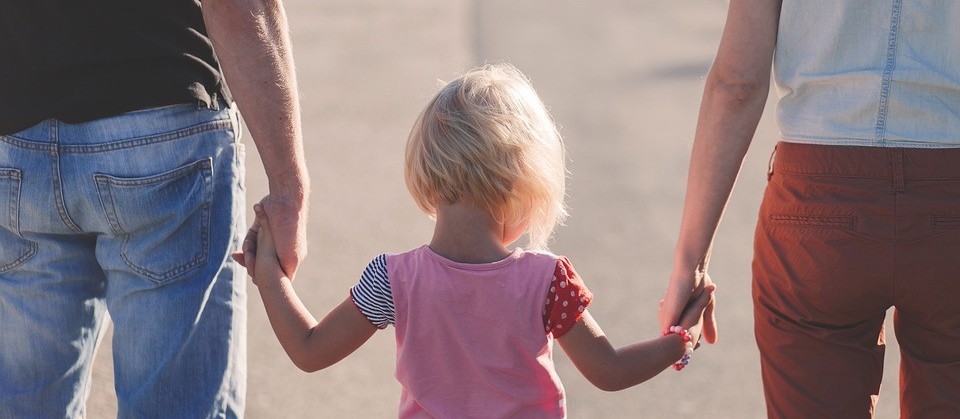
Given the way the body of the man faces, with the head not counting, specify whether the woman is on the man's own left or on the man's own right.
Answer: on the man's own right

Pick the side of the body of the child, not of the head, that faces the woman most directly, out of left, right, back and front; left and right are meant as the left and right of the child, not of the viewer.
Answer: right

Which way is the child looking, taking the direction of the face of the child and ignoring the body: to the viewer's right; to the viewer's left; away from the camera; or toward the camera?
away from the camera

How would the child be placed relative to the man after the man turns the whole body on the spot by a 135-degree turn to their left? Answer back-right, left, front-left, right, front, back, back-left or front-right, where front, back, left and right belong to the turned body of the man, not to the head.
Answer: left

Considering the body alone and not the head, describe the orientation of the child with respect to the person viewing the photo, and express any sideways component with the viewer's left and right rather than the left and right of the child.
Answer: facing away from the viewer

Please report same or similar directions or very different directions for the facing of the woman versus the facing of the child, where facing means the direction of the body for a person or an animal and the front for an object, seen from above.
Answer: same or similar directions

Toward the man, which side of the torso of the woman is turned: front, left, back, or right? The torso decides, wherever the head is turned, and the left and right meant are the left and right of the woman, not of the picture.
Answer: left

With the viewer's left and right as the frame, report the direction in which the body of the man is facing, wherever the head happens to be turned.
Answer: facing away from the viewer

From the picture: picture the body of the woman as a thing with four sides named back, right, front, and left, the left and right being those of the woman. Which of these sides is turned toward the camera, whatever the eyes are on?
back
